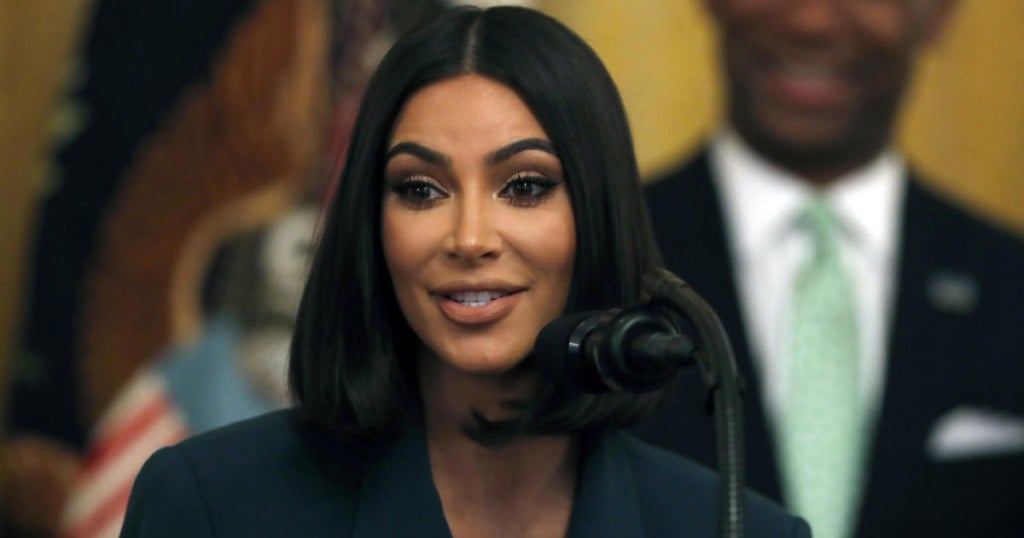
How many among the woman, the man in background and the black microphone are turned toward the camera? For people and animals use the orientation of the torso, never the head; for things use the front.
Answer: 2

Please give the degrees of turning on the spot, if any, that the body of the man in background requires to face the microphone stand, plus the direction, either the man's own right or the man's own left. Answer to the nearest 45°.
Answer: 0° — they already face it

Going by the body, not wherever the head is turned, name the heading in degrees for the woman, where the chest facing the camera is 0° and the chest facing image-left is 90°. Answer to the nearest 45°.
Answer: approximately 0°

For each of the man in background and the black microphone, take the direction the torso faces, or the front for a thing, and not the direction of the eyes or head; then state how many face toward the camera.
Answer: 1

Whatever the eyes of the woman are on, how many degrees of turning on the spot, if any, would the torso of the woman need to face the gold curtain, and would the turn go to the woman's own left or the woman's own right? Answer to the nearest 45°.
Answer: approximately 135° to the woman's own right

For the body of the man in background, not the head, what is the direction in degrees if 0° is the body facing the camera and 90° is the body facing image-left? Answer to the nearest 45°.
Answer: approximately 0°

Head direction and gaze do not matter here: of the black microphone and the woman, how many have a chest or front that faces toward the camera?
1

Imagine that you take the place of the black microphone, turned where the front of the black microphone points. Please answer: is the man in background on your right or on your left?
on your right

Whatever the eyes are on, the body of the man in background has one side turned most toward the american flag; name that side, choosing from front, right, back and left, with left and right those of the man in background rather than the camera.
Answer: right

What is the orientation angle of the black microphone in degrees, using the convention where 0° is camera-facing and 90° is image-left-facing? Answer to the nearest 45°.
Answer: approximately 135°
